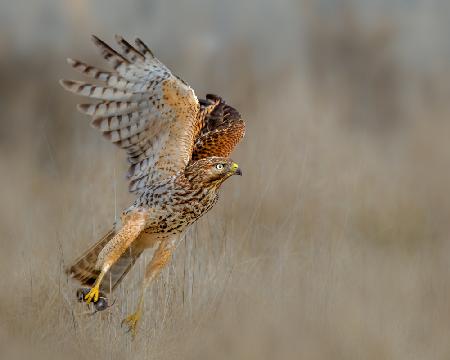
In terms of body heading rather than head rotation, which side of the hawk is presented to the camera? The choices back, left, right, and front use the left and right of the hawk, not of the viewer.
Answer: right
